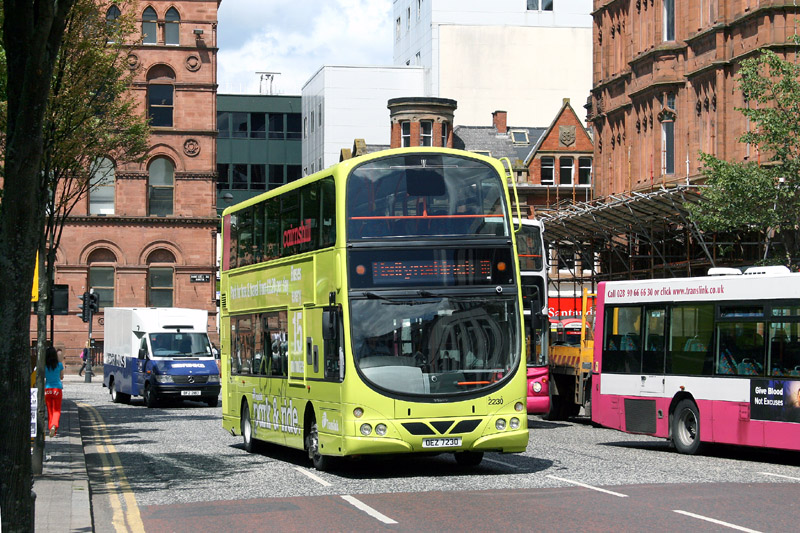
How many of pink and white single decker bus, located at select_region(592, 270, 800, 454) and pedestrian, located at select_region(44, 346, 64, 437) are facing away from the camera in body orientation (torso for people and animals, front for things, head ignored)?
1

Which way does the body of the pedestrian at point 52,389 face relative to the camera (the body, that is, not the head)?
away from the camera

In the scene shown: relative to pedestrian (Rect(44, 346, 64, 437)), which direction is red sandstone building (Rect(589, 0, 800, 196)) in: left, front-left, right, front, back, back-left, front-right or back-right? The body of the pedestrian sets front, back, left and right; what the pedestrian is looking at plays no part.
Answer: front-right
